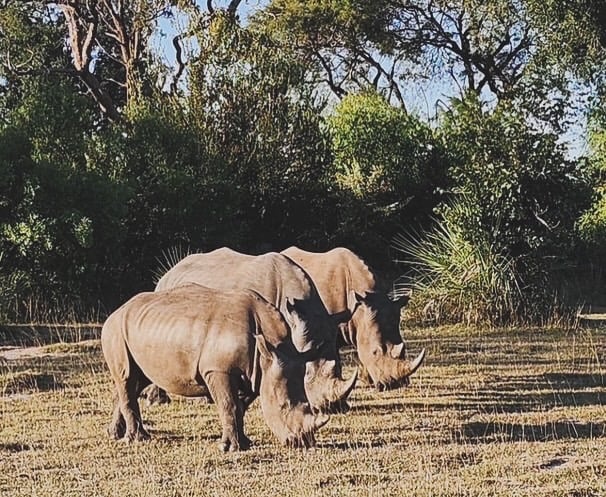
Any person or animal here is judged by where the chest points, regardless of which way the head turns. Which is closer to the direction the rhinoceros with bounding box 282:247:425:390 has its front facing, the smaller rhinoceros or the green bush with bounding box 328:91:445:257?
the smaller rhinoceros

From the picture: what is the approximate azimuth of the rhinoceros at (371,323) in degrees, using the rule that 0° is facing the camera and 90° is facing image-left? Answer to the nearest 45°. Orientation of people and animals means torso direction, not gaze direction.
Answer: approximately 315°

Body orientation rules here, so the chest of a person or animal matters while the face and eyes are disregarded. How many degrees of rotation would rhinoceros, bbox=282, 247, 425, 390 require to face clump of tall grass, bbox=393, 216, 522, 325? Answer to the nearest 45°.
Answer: approximately 135° to its left

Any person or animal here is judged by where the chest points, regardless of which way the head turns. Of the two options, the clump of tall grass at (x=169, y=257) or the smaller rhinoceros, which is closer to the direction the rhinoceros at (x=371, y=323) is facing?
the smaller rhinoceros

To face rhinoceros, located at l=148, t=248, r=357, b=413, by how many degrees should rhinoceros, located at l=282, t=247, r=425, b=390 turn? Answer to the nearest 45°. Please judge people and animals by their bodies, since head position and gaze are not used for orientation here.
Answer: approximately 90° to its right

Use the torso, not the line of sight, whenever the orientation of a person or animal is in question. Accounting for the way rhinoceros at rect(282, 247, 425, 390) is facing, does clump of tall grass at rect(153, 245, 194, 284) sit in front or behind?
behind
